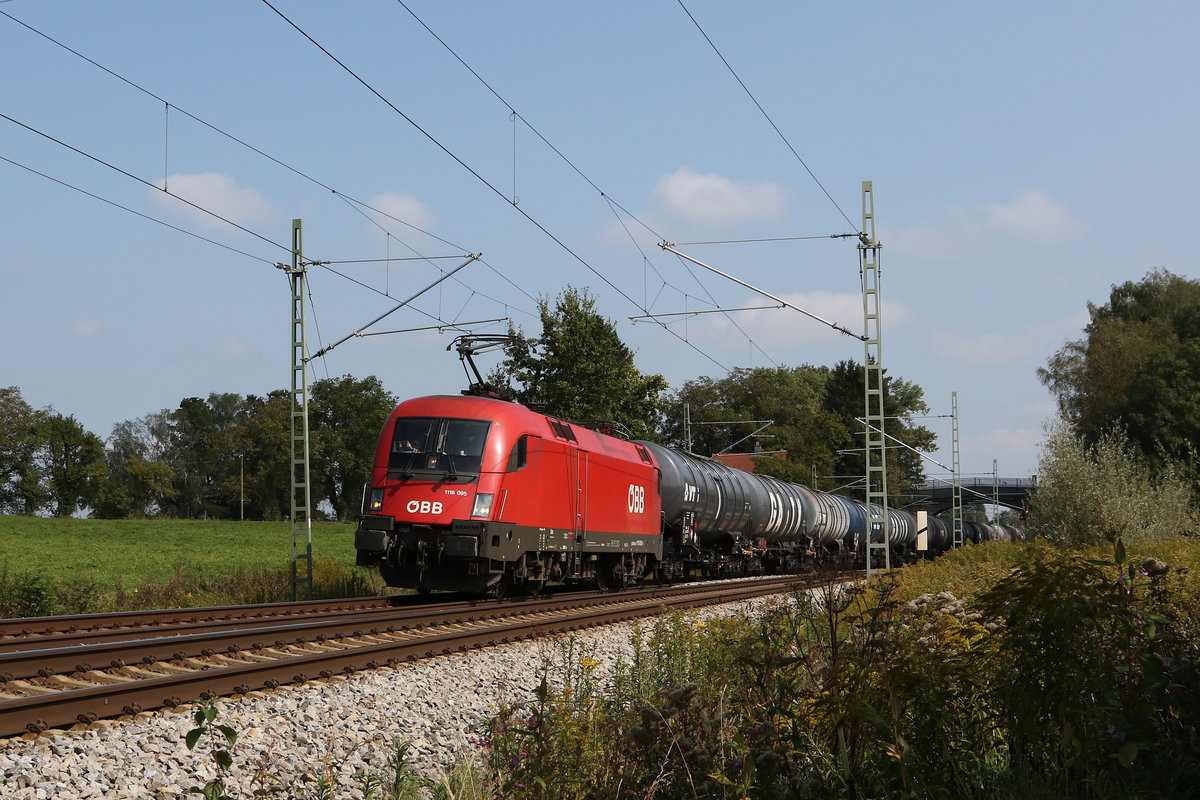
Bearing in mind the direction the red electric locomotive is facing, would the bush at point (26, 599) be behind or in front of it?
in front

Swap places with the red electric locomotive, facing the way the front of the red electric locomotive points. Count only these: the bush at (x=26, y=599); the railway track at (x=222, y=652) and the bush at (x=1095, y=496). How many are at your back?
1

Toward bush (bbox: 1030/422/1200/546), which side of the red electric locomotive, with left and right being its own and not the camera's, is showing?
back

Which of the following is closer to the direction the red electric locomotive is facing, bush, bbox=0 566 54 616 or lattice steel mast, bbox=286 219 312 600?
the bush

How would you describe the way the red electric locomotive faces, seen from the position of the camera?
facing the viewer and to the left of the viewer

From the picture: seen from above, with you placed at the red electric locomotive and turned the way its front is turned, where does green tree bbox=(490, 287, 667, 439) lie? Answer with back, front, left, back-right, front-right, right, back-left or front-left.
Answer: back-right

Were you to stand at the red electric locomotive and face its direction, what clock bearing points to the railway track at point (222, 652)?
The railway track is roughly at 11 o'clock from the red electric locomotive.
